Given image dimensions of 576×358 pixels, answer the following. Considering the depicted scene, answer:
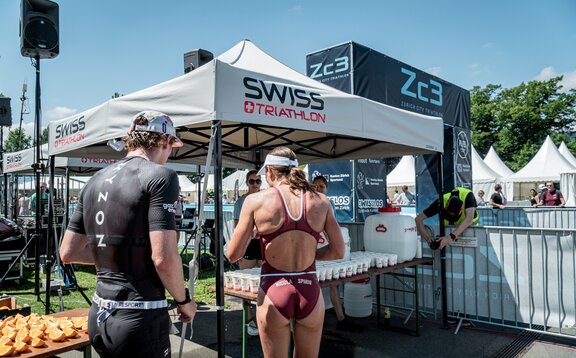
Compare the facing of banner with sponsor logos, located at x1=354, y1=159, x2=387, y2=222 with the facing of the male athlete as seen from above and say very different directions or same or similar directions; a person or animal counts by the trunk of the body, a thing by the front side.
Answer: very different directions

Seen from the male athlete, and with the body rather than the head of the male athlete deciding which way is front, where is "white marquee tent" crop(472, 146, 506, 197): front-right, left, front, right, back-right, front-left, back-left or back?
front

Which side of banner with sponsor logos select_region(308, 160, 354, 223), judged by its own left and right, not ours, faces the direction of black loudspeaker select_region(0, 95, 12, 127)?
right

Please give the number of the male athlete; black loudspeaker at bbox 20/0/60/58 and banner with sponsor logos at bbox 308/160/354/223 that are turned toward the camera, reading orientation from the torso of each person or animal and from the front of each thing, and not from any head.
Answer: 2

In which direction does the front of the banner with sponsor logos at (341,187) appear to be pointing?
toward the camera

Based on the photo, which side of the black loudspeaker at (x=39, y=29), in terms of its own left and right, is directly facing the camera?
front

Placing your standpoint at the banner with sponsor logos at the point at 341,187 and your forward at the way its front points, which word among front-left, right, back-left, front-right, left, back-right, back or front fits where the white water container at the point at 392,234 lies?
front

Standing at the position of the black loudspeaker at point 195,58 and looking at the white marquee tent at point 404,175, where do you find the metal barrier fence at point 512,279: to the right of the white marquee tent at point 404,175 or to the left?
right

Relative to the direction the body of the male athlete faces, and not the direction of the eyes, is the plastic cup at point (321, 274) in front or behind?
in front
